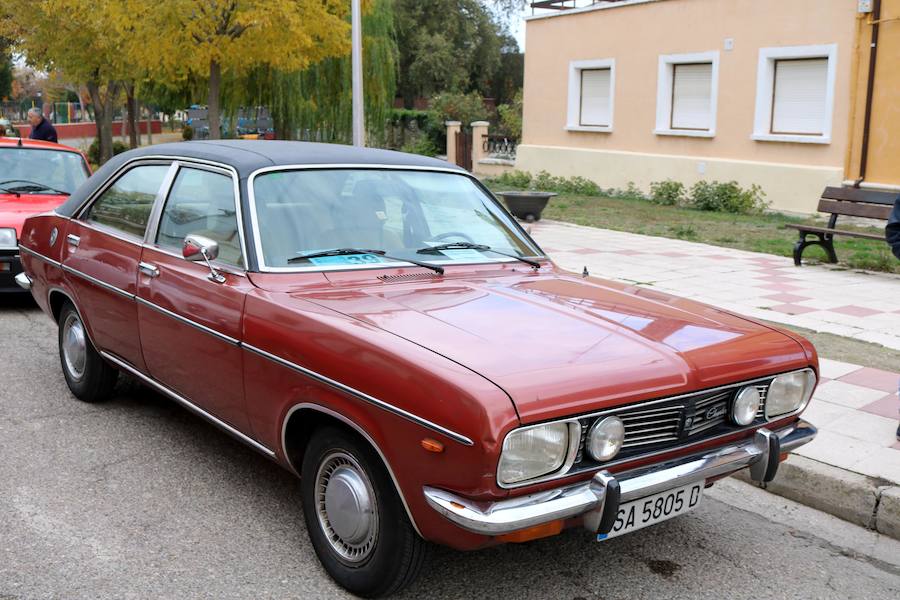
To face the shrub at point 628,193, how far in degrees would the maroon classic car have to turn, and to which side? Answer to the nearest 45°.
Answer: approximately 135° to its left

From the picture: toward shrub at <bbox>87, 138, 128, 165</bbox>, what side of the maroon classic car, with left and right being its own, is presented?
back

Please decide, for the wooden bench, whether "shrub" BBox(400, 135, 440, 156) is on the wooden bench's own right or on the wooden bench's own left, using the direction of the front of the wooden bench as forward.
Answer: on the wooden bench's own right

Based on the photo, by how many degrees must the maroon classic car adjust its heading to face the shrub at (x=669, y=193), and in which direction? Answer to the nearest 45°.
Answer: approximately 135° to its left

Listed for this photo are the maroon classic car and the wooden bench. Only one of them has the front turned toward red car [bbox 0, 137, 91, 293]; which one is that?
the wooden bench

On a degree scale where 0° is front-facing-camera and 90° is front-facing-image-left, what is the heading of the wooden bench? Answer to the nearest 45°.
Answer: approximately 45°

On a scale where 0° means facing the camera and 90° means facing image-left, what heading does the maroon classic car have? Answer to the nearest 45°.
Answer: approximately 315°

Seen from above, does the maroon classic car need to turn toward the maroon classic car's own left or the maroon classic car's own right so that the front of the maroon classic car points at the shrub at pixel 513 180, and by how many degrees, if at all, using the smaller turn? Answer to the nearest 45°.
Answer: approximately 135° to the maroon classic car's own left
